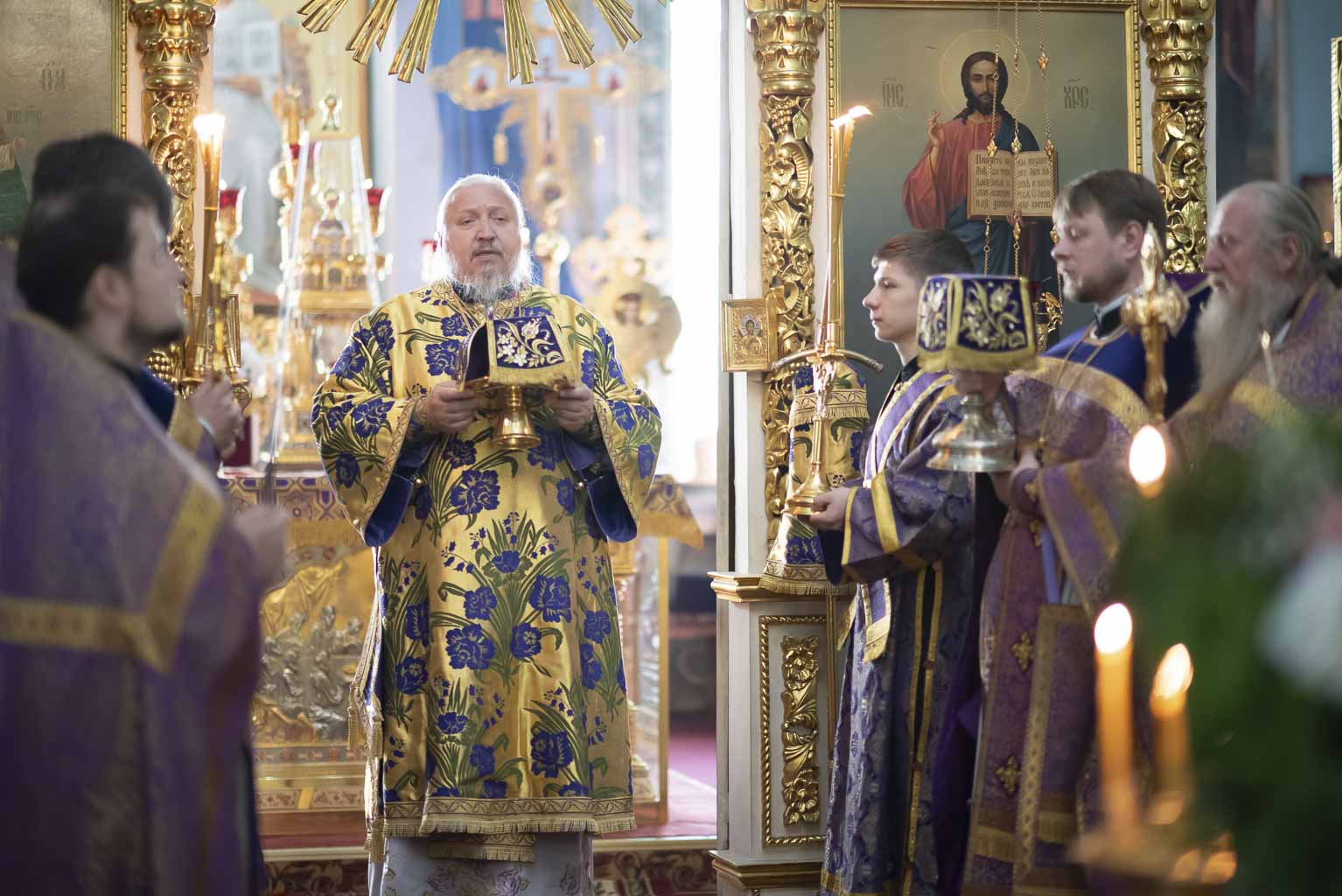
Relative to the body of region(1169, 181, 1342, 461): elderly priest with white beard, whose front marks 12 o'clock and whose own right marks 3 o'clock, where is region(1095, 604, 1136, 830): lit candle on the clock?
The lit candle is roughly at 9 o'clock from the elderly priest with white beard.

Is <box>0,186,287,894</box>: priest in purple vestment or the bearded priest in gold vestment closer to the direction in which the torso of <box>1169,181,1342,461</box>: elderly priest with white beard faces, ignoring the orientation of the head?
the bearded priest in gold vestment

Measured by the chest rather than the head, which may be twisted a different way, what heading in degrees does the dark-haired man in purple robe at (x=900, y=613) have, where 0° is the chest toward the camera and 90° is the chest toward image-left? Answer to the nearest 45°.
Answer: approximately 90°

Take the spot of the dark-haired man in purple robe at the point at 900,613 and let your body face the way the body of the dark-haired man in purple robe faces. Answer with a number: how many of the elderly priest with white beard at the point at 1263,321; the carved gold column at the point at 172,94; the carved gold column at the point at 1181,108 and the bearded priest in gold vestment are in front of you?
2

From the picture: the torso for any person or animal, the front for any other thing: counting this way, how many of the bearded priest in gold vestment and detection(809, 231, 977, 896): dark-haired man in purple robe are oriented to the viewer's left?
1

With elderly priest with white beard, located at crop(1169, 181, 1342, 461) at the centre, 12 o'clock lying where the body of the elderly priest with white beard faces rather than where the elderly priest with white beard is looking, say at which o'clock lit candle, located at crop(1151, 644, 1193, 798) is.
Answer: The lit candle is roughly at 9 o'clock from the elderly priest with white beard.

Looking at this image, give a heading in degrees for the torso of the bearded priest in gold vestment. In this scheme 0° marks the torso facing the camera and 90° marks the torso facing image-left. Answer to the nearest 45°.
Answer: approximately 0°

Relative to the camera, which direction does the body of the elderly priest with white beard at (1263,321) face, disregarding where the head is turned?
to the viewer's left

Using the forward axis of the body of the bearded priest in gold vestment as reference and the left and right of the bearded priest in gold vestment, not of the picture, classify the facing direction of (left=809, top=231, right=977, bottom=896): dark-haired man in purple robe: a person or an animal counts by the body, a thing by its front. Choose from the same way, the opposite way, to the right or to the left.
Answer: to the right
